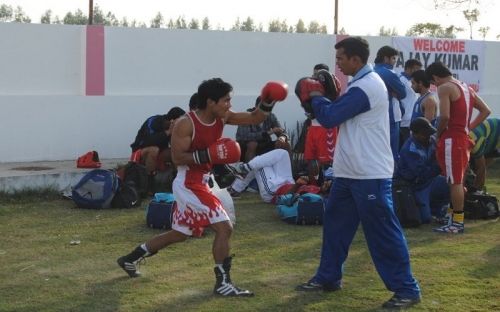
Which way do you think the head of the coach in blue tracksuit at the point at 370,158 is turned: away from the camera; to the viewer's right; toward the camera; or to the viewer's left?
to the viewer's left

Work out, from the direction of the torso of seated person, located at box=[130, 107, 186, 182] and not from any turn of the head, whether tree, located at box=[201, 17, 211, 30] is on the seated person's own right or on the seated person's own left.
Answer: on the seated person's own left

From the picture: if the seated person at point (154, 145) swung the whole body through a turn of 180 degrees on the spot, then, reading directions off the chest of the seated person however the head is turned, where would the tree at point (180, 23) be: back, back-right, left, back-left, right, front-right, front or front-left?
front-right

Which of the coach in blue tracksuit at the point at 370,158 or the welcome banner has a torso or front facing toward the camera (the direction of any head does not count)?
the welcome banner

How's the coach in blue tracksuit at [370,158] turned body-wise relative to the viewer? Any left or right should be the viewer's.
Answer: facing to the left of the viewer

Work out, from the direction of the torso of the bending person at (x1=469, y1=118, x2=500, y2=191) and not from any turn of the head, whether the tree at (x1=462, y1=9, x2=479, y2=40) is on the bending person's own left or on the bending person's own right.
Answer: on the bending person's own right

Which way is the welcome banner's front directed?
toward the camera

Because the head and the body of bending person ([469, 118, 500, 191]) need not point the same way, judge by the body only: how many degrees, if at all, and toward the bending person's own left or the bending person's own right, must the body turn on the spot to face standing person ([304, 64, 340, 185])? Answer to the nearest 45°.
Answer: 0° — they already face them

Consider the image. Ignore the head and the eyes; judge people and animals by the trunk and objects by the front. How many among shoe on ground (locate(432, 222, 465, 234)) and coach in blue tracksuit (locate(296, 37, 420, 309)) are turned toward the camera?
0

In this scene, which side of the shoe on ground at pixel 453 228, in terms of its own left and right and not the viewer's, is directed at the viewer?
left

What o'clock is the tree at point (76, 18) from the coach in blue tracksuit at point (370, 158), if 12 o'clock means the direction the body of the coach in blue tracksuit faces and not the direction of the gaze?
The tree is roughly at 2 o'clock from the coach in blue tracksuit.

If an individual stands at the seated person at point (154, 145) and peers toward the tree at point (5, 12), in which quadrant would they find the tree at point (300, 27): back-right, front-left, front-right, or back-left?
front-right

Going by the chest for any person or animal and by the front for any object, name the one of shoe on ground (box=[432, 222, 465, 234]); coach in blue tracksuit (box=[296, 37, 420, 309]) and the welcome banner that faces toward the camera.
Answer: the welcome banner

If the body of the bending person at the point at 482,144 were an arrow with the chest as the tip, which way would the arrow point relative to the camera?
to the viewer's left

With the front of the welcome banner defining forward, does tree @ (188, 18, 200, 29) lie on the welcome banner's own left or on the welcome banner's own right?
on the welcome banner's own right

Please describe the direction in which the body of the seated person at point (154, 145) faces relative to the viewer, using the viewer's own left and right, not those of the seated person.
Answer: facing the viewer and to the right of the viewer

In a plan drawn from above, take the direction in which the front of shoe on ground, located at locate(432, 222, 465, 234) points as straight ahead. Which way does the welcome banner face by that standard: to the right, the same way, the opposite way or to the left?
to the left
